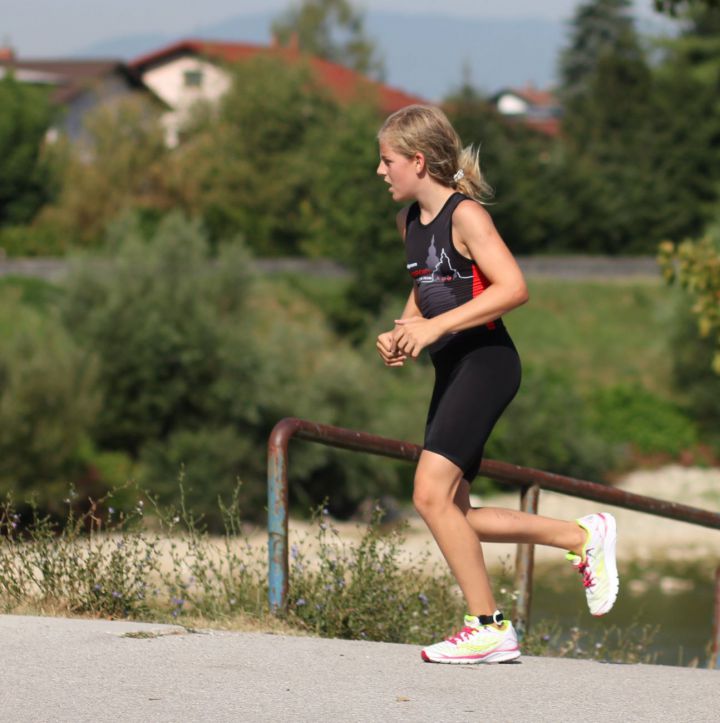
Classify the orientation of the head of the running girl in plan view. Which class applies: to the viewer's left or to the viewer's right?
to the viewer's left

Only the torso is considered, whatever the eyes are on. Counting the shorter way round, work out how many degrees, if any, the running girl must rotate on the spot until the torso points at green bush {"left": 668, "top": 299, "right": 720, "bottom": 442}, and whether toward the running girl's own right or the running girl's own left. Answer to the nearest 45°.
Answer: approximately 90° to the running girl's own right

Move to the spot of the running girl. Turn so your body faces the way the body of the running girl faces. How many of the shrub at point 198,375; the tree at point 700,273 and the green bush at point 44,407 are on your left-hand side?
0

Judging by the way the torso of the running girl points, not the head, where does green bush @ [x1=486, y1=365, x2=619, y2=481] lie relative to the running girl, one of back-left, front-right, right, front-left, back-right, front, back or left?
right

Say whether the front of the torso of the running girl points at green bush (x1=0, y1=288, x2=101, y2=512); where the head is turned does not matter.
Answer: no

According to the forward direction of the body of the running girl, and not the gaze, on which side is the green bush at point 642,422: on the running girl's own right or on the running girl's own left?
on the running girl's own right

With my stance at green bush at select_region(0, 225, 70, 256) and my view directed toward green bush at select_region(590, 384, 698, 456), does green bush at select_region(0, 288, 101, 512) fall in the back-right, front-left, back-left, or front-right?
front-right

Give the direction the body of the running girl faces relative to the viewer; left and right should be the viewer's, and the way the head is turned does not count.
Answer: facing to the left of the viewer
